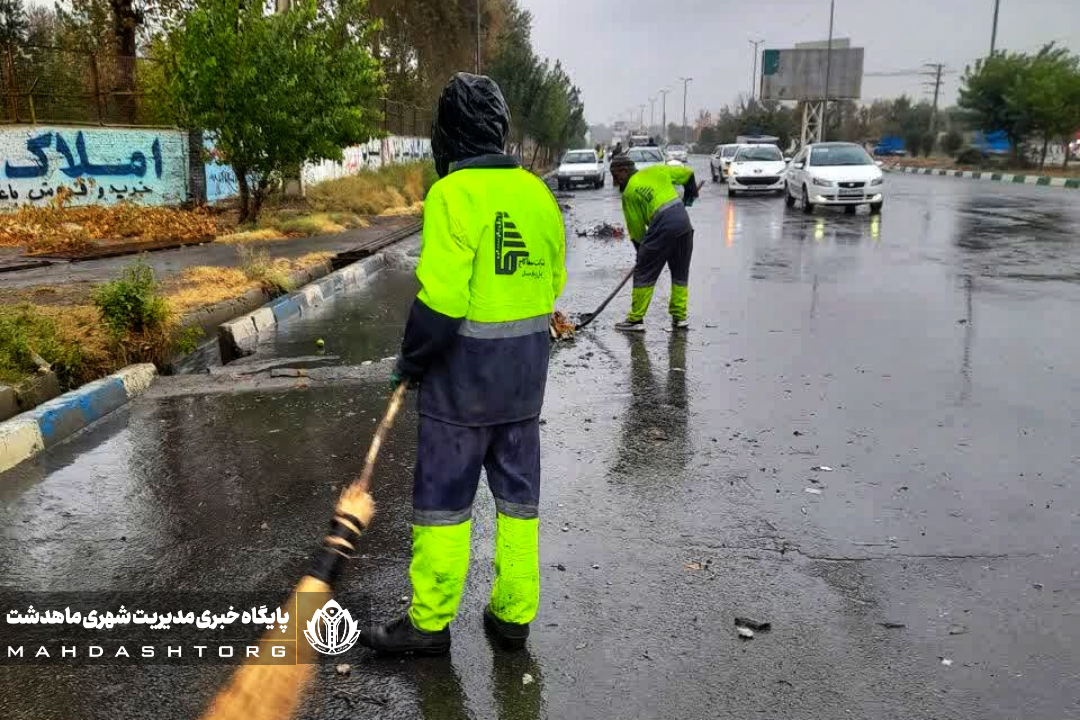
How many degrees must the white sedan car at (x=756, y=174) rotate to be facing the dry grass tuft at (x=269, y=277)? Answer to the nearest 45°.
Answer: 0° — it already faces it

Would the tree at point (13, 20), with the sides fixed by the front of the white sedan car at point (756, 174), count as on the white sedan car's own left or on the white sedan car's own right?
on the white sedan car's own right

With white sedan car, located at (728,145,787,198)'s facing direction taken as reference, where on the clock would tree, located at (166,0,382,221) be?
The tree is roughly at 1 o'clock from the white sedan car.

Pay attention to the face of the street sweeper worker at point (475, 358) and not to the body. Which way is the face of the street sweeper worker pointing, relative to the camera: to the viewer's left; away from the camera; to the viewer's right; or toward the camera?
away from the camera

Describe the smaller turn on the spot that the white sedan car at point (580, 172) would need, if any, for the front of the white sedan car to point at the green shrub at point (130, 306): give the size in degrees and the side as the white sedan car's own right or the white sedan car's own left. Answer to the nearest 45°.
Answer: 0° — it already faces it

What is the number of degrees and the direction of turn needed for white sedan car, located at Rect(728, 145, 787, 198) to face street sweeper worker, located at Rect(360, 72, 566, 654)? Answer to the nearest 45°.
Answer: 0° — it already faces them

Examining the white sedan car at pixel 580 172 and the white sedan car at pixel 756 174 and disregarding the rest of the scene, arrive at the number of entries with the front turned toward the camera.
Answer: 2

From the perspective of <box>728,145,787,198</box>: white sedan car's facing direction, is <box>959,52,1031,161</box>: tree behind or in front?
behind

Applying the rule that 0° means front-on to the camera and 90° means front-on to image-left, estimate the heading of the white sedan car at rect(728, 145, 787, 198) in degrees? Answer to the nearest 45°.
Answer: approximately 0°

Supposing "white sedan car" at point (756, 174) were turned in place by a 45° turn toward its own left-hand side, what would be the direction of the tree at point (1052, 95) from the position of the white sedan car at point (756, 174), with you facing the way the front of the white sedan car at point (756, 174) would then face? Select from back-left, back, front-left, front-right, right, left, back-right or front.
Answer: left
